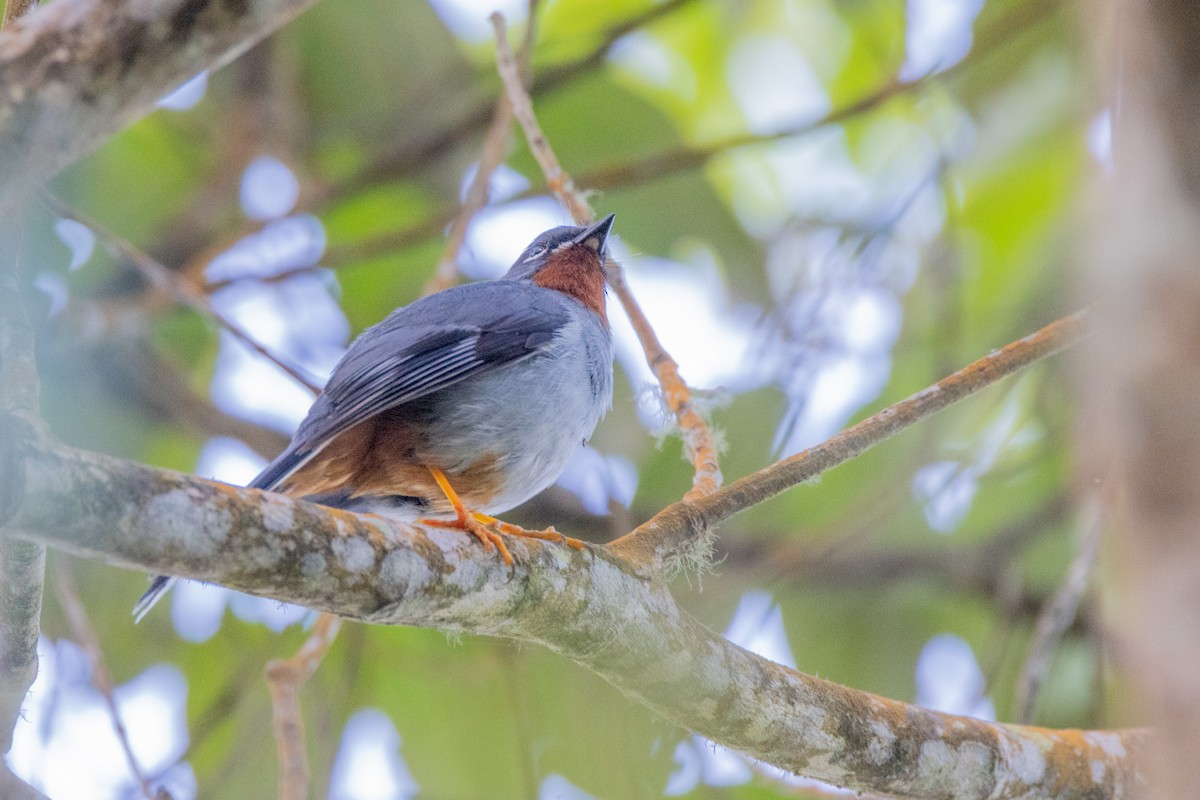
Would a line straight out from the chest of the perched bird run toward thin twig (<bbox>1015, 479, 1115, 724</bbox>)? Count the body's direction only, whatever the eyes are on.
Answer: yes

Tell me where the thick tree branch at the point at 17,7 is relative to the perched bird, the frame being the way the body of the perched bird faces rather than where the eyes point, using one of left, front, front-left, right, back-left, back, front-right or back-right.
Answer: back-right

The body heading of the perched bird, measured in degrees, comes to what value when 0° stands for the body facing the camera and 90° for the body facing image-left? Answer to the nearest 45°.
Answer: approximately 270°

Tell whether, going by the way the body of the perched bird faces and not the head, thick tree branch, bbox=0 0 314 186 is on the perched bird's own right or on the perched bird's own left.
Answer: on the perched bird's own right
